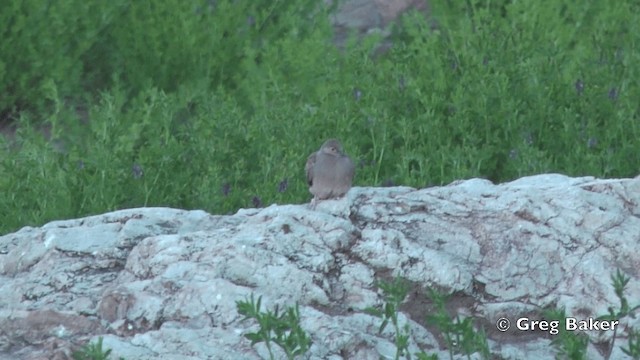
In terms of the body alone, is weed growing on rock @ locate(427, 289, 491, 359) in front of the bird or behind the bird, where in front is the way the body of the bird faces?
in front

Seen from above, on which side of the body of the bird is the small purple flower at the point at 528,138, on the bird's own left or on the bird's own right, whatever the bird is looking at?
on the bird's own left

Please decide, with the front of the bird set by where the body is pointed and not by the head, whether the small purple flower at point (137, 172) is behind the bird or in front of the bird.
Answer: behind

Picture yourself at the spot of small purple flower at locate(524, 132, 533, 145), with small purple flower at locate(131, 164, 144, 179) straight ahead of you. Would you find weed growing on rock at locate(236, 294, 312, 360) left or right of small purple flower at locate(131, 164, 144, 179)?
left

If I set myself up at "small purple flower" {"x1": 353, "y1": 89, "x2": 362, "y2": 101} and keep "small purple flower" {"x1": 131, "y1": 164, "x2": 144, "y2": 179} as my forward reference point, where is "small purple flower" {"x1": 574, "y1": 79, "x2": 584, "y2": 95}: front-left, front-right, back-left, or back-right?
back-left

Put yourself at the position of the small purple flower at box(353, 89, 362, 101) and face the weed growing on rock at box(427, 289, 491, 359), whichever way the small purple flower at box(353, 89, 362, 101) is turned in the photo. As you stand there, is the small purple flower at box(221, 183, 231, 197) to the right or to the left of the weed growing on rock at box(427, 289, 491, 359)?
right

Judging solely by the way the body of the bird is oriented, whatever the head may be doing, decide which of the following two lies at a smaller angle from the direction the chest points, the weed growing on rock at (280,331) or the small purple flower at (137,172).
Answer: the weed growing on rock

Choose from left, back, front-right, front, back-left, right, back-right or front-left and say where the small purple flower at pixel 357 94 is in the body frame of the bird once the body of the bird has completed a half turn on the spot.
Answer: front-right
